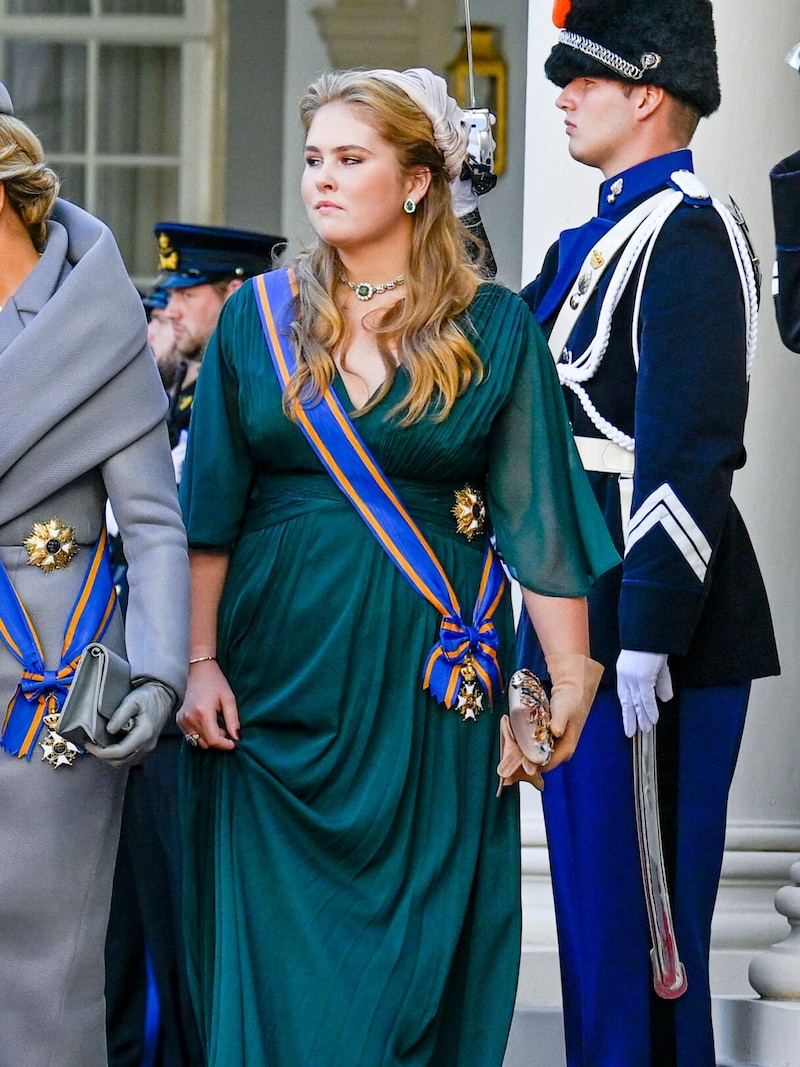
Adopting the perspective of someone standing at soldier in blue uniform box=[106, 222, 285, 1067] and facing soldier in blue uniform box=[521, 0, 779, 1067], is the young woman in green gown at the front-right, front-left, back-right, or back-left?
front-right

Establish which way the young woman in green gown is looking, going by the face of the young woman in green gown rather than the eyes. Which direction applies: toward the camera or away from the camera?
toward the camera

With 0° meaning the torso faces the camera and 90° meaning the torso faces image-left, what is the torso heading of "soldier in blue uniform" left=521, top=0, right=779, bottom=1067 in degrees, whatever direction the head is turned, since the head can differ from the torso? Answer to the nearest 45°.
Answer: approximately 90°

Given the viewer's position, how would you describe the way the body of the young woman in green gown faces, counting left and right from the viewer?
facing the viewer

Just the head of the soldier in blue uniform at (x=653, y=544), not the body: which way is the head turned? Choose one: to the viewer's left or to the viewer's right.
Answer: to the viewer's left

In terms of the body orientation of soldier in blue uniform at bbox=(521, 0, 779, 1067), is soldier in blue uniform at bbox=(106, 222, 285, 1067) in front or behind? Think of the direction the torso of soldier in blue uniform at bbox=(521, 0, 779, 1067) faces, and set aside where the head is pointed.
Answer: in front

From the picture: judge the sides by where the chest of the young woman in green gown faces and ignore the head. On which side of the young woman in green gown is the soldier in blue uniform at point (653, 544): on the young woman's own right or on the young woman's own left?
on the young woman's own left

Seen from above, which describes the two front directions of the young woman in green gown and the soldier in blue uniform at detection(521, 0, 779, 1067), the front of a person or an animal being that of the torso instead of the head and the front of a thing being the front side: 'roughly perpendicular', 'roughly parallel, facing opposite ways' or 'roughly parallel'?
roughly perpendicular

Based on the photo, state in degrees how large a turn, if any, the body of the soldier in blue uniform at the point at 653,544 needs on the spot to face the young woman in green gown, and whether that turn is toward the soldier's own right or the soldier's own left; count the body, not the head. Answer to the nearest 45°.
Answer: approximately 45° to the soldier's own left

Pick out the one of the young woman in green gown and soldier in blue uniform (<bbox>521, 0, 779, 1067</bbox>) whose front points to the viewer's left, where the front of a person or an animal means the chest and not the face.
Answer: the soldier in blue uniform

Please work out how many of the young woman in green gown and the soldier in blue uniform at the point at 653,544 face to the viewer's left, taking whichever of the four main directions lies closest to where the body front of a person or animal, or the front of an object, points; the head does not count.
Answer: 1
